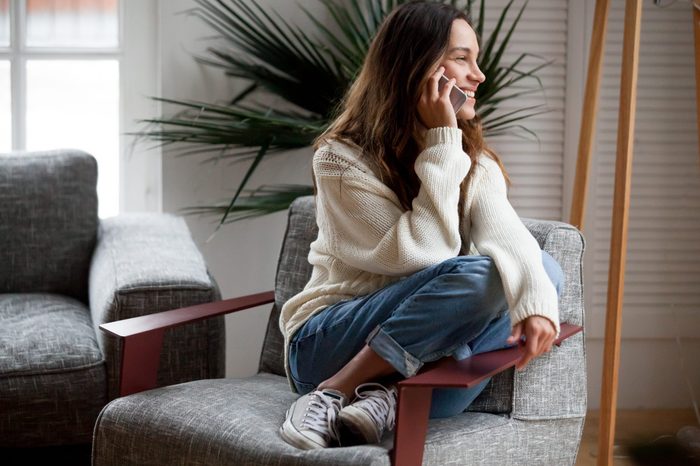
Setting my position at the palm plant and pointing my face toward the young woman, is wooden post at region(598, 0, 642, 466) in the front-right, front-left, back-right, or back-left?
front-left

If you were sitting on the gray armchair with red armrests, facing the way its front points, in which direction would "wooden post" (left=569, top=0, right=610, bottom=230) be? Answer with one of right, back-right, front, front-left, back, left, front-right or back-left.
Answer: back

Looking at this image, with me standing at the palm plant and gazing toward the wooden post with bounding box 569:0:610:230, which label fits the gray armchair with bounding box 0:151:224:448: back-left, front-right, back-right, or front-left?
back-right

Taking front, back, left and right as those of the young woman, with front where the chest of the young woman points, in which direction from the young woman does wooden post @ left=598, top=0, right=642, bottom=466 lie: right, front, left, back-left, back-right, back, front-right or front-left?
left

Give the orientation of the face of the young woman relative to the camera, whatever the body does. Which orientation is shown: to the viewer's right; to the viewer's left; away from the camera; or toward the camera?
to the viewer's right

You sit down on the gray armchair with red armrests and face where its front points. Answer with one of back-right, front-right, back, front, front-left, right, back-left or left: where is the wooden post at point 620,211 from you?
back

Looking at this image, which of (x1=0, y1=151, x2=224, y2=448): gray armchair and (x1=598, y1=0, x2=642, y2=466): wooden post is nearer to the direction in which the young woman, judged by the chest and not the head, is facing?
the wooden post

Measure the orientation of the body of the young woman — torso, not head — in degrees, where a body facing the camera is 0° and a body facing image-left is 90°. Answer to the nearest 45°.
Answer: approximately 315°

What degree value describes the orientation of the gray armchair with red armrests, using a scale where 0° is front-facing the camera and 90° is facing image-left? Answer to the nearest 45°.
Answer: approximately 45°

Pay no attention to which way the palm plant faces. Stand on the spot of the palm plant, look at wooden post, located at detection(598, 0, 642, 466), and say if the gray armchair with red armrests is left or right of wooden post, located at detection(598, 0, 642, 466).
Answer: right

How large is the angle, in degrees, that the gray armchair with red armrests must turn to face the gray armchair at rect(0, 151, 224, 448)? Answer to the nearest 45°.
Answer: approximately 90° to its right

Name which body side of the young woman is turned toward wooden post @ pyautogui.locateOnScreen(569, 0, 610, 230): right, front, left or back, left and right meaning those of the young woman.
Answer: left
